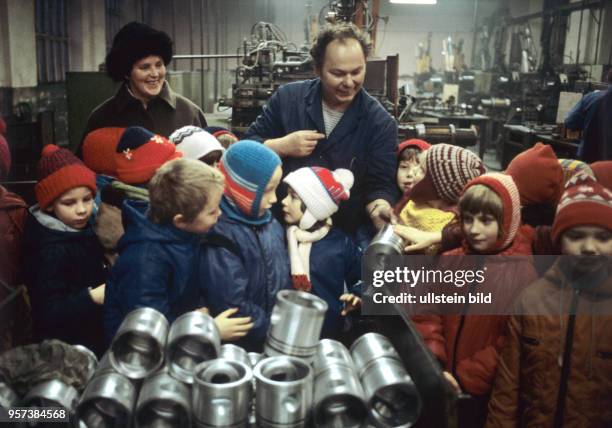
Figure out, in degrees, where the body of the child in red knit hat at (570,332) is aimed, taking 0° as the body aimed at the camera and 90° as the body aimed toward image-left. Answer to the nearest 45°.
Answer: approximately 0°

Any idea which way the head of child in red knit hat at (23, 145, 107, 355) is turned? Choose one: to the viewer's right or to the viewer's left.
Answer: to the viewer's right

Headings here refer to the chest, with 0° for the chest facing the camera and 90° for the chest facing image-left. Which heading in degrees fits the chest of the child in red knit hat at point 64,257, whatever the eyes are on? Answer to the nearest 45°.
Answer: approximately 315°

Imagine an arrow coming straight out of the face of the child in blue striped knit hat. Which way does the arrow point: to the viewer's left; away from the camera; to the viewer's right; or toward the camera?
to the viewer's right

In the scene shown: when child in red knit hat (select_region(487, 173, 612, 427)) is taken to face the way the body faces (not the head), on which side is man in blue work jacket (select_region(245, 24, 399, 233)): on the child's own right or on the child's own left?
on the child's own right

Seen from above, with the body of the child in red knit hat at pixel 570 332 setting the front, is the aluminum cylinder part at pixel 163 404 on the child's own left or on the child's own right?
on the child's own right

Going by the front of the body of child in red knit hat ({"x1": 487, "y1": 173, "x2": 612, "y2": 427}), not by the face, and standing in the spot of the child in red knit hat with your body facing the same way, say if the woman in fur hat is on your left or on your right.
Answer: on your right

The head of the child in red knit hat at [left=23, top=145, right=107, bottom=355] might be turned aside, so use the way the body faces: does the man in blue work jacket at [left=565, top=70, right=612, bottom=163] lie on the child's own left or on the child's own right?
on the child's own left
